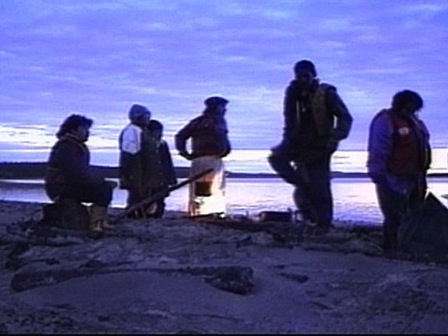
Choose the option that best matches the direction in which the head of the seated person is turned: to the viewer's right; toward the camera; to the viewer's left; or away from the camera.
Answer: to the viewer's right

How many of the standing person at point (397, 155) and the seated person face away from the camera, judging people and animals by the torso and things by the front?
0

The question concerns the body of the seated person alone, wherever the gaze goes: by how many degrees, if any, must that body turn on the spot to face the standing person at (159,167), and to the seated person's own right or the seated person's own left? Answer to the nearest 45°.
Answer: approximately 45° to the seated person's own left

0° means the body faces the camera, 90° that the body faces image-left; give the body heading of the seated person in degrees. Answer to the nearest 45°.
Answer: approximately 270°
